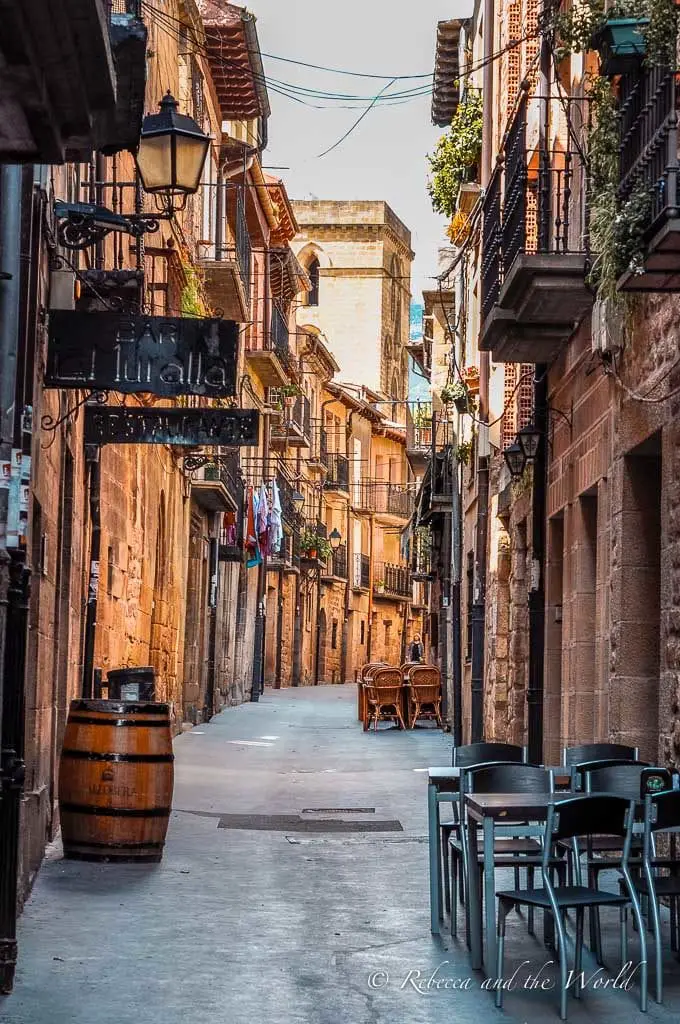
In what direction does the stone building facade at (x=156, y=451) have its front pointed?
to the viewer's right

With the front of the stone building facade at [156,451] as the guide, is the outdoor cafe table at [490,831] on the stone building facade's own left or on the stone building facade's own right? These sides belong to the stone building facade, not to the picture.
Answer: on the stone building facade's own right

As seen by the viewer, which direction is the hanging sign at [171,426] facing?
toward the camera

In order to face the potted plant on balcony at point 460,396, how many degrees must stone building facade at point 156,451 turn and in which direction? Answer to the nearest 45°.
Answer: approximately 45° to its left

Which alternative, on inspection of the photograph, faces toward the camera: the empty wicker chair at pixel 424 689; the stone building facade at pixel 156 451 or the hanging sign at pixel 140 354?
the hanging sign

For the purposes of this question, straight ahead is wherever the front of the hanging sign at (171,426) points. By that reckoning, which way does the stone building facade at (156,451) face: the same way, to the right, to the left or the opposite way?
to the left

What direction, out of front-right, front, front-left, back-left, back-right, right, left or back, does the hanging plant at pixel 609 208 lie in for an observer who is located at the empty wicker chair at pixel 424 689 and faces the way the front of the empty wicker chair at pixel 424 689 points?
back

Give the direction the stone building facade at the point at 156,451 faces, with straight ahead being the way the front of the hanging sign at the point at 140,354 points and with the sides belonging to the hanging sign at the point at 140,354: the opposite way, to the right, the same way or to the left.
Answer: to the left
